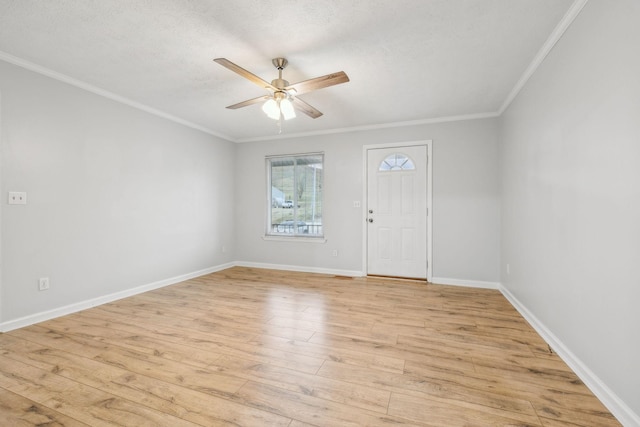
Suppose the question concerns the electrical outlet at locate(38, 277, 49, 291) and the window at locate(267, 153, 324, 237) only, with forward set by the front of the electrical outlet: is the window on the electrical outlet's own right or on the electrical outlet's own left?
on the electrical outlet's own left

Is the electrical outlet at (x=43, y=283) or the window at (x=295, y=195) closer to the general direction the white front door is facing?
the electrical outlet

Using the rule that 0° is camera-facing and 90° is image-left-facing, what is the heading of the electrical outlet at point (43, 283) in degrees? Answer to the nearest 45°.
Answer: approximately 315°

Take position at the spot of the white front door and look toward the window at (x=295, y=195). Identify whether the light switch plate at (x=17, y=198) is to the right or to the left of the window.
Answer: left

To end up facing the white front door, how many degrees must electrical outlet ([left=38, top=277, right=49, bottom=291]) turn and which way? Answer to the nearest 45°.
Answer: approximately 45° to its left

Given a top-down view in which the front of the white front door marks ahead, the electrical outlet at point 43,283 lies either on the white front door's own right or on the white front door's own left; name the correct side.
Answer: on the white front door's own right

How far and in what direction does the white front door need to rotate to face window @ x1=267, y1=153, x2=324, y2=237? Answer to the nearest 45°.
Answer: approximately 90° to its right

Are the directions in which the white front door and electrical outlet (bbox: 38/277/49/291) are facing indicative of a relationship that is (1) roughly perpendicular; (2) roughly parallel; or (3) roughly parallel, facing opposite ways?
roughly perpendicular

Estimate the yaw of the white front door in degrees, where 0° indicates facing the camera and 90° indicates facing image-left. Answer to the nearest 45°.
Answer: approximately 0°
